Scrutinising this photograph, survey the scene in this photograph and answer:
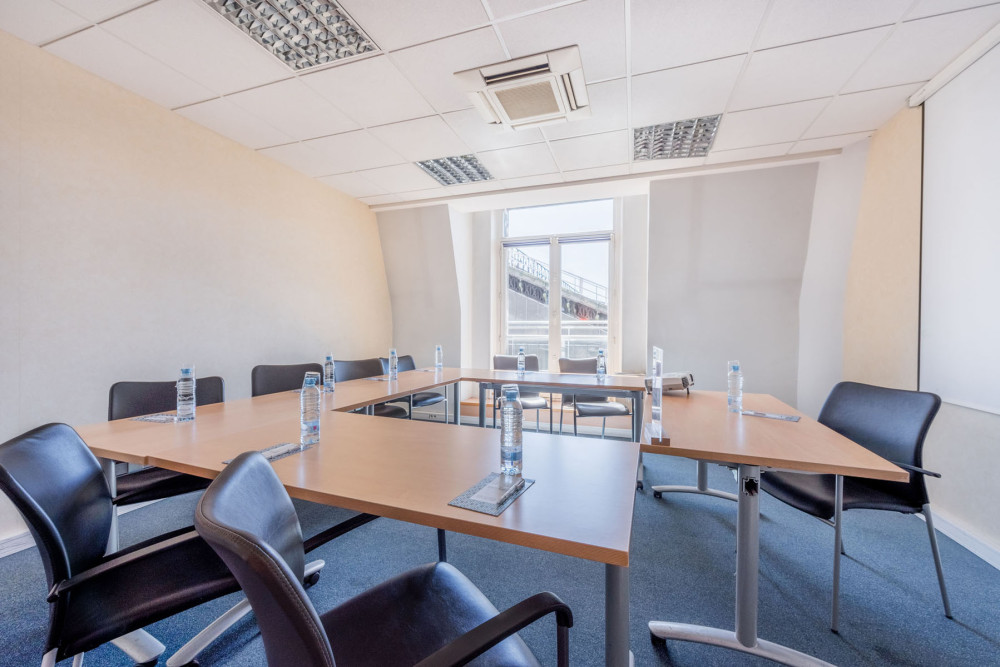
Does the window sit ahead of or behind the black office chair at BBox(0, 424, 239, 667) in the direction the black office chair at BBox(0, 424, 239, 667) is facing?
ahead

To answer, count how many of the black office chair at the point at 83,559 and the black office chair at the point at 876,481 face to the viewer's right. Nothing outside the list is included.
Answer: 1

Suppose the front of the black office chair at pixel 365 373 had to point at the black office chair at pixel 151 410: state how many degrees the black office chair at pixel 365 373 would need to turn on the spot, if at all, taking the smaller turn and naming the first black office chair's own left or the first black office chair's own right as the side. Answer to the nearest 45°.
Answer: approximately 90° to the first black office chair's own right

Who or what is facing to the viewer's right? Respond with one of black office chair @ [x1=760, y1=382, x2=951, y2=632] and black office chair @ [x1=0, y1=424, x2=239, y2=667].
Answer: black office chair @ [x1=0, y1=424, x2=239, y2=667]

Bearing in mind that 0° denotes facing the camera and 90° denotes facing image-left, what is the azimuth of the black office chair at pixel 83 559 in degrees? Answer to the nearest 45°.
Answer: approximately 270°

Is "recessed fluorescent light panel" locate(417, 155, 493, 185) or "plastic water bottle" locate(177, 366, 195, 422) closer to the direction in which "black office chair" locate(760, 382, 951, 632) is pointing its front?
the plastic water bottle

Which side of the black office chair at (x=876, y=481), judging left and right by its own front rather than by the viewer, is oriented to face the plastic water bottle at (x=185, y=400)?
front

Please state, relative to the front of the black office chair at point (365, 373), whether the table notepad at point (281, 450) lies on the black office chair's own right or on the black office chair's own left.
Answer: on the black office chair's own right

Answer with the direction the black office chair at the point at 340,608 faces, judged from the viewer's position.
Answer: facing away from the viewer and to the right of the viewer

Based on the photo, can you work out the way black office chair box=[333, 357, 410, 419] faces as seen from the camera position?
facing the viewer and to the right of the viewer

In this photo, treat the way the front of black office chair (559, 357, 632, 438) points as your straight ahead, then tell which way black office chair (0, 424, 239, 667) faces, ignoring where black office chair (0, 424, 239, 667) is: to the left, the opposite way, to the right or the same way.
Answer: to the left

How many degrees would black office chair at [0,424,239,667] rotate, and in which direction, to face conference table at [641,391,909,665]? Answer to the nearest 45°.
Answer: approximately 45° to its right

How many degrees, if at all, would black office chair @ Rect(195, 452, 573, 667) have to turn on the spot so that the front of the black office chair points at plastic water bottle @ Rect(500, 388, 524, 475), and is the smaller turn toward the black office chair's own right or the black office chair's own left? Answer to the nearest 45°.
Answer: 0° — it already faces it

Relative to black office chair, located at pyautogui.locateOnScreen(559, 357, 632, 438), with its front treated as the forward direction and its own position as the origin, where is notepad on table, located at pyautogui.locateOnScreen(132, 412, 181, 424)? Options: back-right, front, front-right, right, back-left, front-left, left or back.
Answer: right

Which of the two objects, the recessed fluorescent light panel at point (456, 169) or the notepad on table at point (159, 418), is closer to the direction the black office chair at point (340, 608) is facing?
the recessed fluorescent light panel

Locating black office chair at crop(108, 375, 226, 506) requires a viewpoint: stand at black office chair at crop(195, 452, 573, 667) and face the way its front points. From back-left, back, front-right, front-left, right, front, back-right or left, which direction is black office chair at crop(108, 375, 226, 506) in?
left
